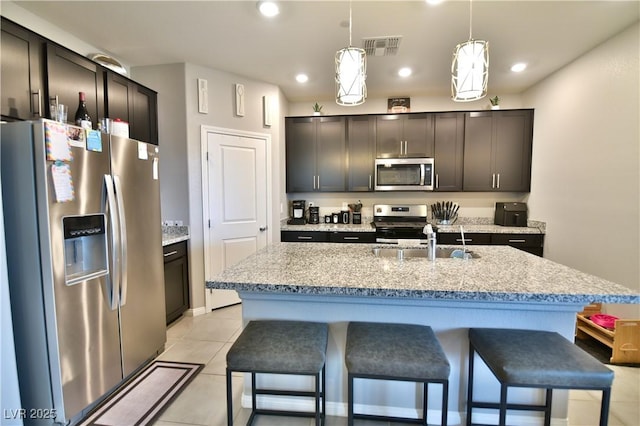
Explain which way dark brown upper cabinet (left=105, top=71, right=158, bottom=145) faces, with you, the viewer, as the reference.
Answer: facing the viewer and to the right of the viewer

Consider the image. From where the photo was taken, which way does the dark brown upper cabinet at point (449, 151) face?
toward the camera

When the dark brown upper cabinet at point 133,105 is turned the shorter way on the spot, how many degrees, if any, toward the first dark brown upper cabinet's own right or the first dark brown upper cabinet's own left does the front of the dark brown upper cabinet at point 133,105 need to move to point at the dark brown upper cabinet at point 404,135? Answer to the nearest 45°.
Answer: approximately 45° to the first dark brown upper cabinet's own left

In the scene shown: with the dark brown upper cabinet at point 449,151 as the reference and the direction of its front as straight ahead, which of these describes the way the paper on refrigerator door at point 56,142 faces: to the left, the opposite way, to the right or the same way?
to the left

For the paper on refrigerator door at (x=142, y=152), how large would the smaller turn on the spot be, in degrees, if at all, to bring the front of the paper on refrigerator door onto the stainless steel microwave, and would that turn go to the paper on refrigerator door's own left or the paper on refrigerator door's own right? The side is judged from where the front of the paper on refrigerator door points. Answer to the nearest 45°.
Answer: approximately 45° to the paper on refrigerator door's own left

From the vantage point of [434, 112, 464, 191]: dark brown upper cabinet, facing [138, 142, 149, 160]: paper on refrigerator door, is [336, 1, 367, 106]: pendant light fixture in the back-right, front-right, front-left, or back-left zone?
front-left

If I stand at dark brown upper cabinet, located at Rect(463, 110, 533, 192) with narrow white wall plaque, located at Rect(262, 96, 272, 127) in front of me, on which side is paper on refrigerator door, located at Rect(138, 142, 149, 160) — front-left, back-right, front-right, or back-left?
front-left

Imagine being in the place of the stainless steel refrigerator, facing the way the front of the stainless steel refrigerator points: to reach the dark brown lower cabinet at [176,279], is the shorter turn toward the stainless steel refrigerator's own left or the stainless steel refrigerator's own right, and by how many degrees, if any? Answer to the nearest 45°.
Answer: approximately 90° to the stainless steel refrigerator's own left

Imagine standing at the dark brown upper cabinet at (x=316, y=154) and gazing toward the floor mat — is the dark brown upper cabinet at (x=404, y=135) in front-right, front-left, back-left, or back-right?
back-left

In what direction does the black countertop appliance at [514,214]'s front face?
toward the camera

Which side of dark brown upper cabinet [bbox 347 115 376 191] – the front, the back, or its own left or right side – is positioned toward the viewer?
front

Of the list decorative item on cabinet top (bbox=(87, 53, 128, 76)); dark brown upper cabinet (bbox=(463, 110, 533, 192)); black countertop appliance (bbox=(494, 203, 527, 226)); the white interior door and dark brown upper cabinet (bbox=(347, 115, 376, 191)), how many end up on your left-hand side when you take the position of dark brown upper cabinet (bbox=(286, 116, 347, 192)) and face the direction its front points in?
3

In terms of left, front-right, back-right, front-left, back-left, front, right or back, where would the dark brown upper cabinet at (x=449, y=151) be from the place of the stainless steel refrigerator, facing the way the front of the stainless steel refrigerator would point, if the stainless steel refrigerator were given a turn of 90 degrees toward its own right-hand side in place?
back-left

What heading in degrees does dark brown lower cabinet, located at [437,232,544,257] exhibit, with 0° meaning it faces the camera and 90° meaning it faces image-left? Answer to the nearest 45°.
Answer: approximately 0°

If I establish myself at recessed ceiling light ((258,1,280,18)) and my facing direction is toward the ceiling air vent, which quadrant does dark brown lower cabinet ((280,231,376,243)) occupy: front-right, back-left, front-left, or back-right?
front-left

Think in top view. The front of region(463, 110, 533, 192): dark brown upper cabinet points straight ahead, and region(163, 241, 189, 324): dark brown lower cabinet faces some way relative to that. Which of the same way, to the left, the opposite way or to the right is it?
to the left
